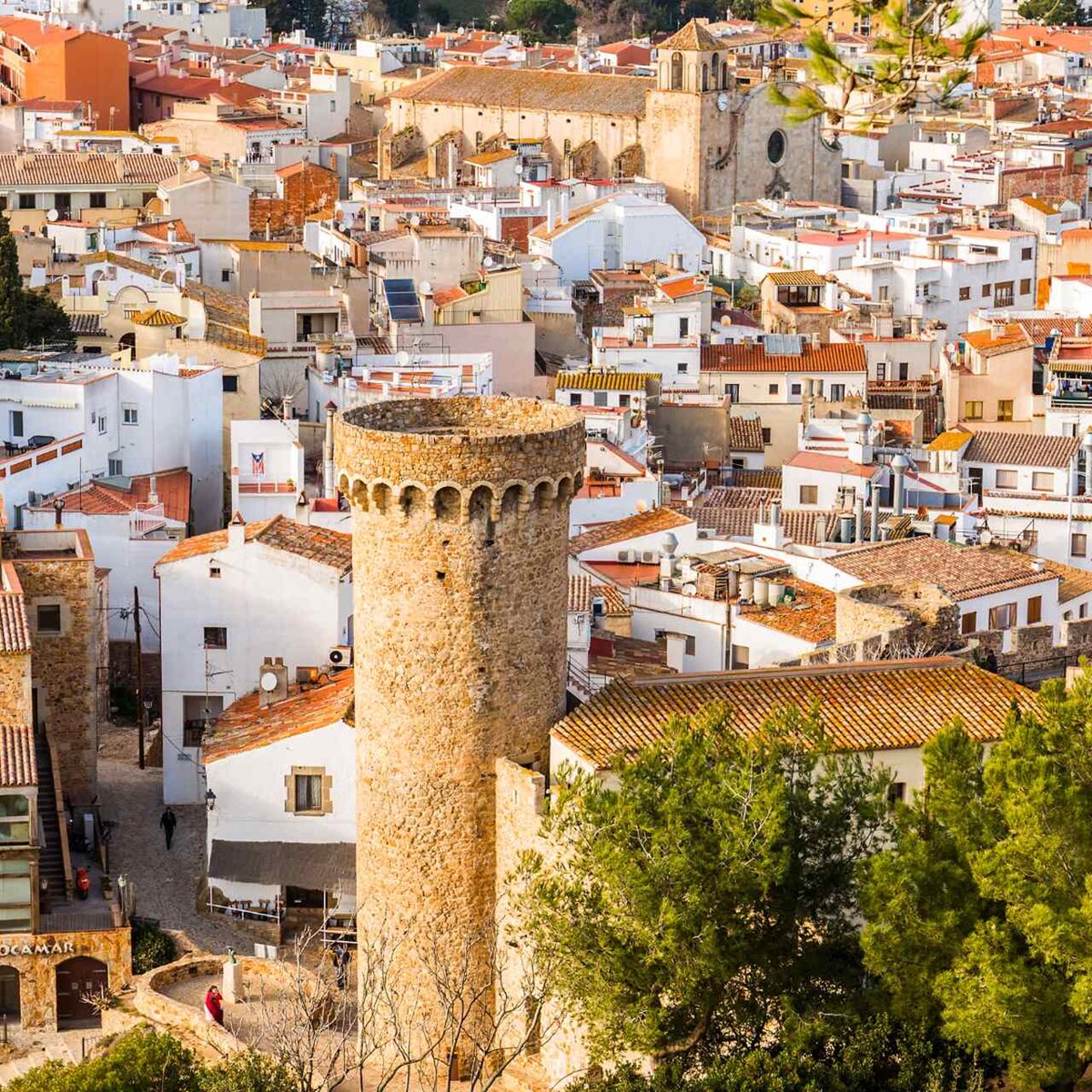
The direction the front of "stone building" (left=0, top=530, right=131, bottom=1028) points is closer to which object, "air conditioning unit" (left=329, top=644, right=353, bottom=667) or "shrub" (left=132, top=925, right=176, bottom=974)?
the shrub

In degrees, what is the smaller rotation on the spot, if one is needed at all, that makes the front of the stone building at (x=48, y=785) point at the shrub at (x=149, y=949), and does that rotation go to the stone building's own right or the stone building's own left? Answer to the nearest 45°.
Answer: approximately 45° to the stone building's own left

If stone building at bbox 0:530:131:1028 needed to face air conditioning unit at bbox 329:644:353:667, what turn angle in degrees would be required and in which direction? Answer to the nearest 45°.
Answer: approximately 135° to its left

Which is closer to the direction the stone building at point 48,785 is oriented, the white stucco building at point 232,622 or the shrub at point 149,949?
the shrub

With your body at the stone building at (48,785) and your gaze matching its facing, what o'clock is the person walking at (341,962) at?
The person walking is roughly at 10 o'clock from the stone building.

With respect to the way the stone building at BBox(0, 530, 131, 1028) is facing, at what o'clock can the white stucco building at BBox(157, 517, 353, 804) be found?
The white stucco building is roughly at 7 o'clock from the stone building.

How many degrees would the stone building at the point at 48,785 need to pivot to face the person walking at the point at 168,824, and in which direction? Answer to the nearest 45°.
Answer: approximately 135° to its left

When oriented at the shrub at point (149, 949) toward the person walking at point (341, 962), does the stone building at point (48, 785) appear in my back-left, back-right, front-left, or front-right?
back-left

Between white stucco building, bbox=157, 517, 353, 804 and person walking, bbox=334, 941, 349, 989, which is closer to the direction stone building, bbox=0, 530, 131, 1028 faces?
the person walking

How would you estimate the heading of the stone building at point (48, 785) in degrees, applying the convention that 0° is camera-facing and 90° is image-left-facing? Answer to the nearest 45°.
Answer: approximately 0°
